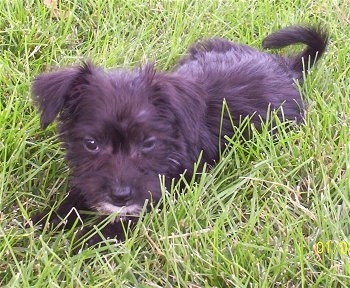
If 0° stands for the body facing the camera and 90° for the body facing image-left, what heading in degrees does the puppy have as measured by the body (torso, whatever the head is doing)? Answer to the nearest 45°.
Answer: approximately 45°
